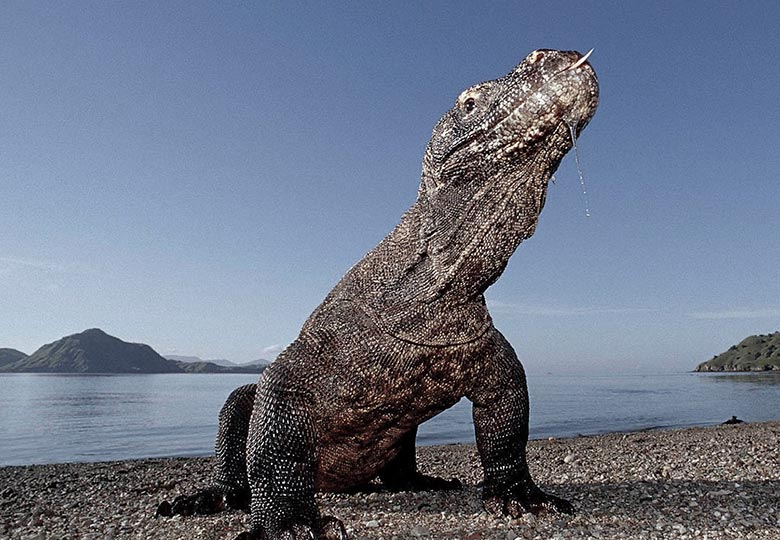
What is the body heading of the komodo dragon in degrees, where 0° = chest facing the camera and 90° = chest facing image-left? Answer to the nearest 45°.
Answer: approximately 315°
